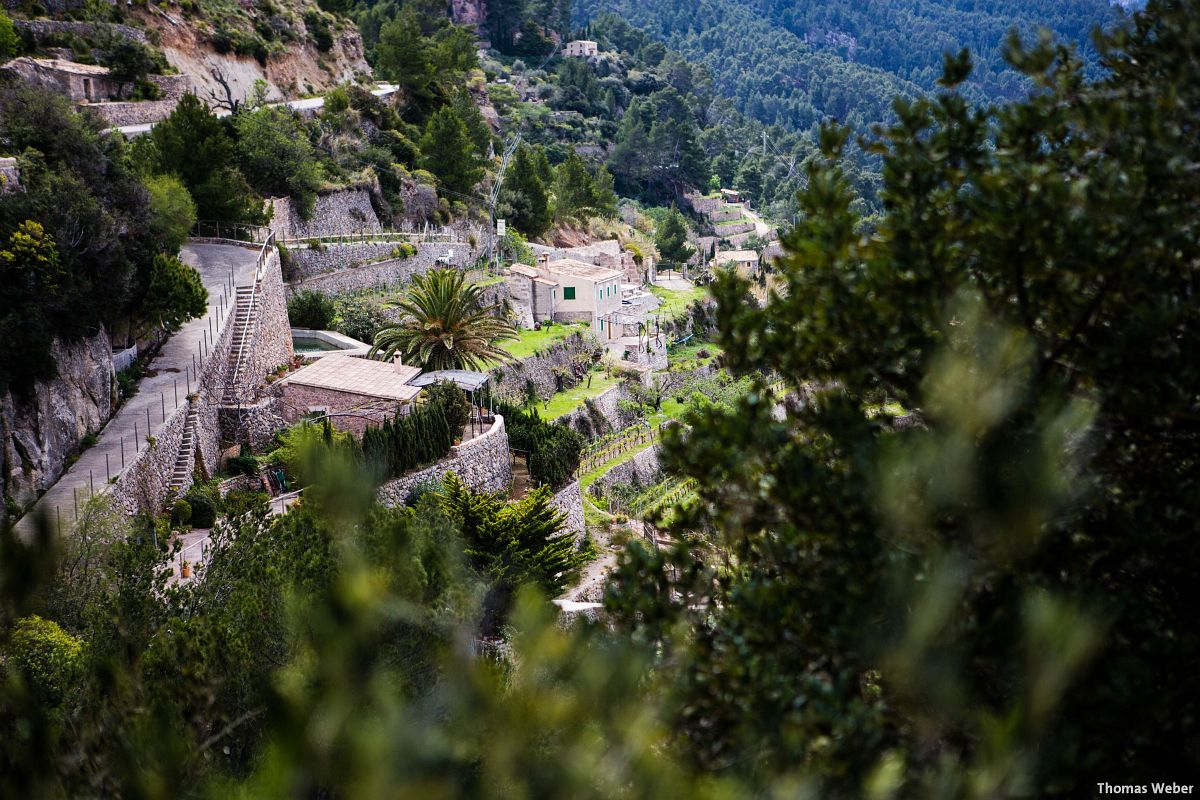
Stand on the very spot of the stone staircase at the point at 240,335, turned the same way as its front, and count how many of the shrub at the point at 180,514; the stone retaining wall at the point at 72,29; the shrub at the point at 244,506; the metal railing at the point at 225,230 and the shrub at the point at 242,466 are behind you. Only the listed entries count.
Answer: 2

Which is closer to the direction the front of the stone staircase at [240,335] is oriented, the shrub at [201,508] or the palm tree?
the shrub

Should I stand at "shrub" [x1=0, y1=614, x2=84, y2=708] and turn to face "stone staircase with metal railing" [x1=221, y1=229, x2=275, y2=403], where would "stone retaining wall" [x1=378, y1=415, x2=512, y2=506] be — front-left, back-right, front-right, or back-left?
front-right

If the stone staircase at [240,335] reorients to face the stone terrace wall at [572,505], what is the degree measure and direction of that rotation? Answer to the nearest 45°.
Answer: approximately 45° to its left

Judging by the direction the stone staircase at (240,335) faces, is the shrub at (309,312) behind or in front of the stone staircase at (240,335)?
behind

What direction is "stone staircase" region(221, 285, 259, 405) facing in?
toward the camera

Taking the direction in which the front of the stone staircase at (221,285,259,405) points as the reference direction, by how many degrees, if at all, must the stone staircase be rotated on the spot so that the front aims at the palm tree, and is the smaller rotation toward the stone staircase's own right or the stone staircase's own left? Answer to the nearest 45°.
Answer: approximately 90° to the stone staircase's own left

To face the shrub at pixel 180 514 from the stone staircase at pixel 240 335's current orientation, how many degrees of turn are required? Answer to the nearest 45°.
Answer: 0° — it already faces it

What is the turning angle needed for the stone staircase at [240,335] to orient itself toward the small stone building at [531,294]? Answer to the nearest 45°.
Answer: approximately 135° to its left

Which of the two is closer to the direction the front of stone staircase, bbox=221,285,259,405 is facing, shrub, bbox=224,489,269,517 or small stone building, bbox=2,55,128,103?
the shrub

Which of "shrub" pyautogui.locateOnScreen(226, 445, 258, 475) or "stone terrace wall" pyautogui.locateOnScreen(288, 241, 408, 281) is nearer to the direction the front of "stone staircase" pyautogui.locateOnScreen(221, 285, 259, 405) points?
the shrub

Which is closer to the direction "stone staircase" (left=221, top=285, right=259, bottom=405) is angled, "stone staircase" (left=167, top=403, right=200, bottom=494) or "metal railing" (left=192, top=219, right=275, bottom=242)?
the stone staircase

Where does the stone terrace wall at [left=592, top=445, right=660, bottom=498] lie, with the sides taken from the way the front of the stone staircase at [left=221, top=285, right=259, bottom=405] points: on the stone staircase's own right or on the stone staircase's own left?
on the stone staircase's own left

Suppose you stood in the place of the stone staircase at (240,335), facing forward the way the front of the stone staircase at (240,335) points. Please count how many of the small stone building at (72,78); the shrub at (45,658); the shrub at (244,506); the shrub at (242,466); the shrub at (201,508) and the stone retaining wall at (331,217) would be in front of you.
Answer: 4

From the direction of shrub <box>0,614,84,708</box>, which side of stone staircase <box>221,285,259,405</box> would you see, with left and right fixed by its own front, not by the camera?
front

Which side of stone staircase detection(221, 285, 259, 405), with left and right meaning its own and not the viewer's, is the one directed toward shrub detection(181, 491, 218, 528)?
front

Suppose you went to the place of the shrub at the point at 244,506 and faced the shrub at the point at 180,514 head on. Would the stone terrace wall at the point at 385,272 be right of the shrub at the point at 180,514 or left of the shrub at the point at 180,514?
right
